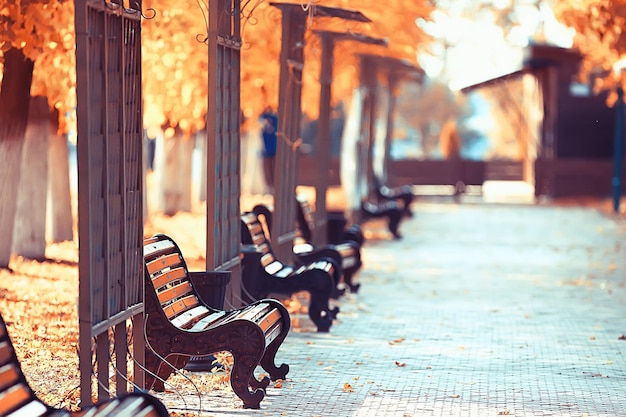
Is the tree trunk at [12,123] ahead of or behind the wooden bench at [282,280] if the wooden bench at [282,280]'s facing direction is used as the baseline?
behind

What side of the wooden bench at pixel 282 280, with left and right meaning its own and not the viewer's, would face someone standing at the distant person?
left

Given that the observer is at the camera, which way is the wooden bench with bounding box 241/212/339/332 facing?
facing to the right of the viewer

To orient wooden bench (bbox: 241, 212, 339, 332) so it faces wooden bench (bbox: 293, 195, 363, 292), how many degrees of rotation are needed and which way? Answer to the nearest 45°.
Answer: approximately 90° to its left

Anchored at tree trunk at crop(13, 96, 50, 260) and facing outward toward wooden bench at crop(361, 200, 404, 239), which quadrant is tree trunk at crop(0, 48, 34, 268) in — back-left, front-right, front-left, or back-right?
back-right

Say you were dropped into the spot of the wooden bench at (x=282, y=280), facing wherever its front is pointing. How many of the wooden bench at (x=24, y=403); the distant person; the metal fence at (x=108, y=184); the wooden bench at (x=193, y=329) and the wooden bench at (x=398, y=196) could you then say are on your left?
2

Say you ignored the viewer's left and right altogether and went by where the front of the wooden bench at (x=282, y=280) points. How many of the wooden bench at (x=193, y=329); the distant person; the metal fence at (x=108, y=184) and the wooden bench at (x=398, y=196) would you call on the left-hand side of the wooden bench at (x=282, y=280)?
2

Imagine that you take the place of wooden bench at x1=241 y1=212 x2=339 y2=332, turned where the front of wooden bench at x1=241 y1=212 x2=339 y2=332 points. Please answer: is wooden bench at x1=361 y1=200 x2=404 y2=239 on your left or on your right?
on your left

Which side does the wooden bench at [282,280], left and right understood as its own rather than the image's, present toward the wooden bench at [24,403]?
right

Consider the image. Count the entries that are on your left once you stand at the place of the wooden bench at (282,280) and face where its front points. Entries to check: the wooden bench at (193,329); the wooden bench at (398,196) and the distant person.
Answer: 2

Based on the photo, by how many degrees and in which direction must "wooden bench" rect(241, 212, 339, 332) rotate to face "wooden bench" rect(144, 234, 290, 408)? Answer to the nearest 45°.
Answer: approximately 90° to its right
